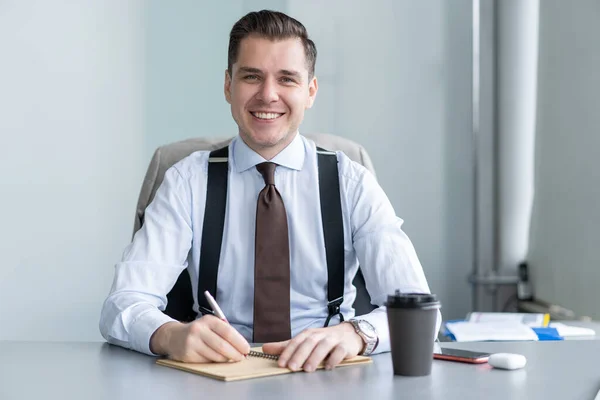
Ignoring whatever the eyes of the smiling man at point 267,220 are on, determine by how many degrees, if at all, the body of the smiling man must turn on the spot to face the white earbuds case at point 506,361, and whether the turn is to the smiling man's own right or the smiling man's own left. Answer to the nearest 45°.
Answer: approximately 45° to the smiling man's own left

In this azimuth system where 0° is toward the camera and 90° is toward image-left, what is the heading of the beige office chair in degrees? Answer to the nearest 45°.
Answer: approximately 0°

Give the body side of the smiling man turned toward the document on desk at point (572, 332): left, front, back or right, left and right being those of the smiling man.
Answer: left

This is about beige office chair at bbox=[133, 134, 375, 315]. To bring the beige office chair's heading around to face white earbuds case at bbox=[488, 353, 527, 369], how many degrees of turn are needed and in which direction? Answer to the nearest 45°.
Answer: approximately 45° to its left

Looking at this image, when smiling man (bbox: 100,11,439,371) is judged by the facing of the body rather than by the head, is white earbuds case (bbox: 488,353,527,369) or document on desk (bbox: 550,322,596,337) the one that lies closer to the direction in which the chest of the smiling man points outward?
the white earbuds case

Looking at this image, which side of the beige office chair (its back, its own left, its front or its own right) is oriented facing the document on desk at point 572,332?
left

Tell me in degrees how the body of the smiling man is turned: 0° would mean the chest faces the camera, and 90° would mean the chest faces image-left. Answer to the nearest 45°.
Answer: approximately 0°

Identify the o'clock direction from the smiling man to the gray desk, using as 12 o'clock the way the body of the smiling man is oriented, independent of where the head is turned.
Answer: The gray desk is roughly at 12 o'clock from the smiling man.

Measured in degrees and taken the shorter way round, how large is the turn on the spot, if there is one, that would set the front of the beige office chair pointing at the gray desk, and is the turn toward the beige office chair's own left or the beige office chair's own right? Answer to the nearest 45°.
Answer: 0° — it already faces it
